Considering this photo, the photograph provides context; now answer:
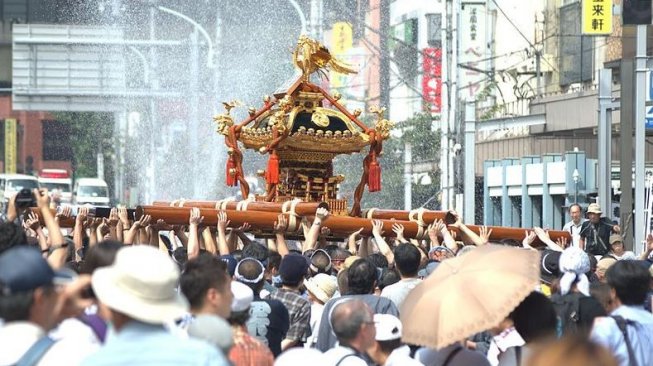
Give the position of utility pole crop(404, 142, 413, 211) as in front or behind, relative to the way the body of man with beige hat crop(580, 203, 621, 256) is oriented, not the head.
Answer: behind

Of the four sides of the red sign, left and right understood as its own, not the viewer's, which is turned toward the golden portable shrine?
front

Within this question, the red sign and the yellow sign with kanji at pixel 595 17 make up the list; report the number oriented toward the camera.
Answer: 2
